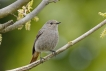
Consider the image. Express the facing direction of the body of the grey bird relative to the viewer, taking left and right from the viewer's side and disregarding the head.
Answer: facing the viewer and to the right of the viewer
